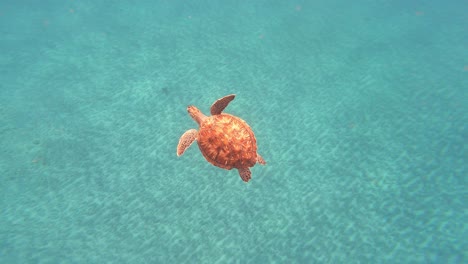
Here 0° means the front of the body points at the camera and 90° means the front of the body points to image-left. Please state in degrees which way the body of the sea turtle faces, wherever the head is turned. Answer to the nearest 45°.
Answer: approximately 135°
